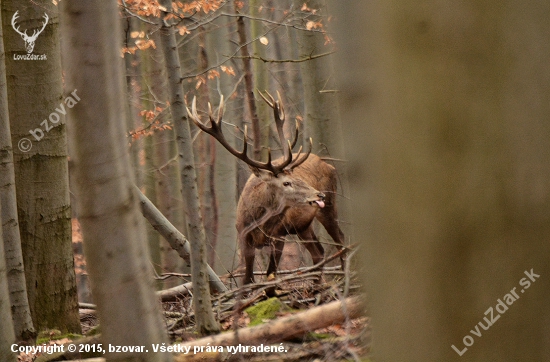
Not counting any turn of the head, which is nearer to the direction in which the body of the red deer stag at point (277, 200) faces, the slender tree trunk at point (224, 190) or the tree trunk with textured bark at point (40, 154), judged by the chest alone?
the tree trunk with textured bark

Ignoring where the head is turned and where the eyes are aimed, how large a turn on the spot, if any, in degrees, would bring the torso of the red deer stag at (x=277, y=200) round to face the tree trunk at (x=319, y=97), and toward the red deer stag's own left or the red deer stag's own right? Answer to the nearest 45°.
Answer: approximately 180°

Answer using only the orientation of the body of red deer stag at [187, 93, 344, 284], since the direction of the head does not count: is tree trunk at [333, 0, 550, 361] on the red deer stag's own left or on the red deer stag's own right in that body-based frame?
on the red deer stag's own left

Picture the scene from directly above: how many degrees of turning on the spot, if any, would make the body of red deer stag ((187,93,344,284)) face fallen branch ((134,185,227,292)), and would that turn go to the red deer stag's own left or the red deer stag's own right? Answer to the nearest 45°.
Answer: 0° — it already faces it

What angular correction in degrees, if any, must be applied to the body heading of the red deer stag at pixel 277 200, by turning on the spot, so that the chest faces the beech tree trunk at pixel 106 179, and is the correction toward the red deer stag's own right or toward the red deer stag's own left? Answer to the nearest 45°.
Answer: approximately 45° to the red deer stag's own left

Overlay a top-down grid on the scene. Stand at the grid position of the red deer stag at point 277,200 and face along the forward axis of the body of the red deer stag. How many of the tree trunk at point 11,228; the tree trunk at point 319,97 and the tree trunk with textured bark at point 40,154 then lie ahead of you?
2

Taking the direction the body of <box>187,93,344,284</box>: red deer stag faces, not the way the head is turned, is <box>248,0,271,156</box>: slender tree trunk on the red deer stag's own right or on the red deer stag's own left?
on the red deer stag's own right

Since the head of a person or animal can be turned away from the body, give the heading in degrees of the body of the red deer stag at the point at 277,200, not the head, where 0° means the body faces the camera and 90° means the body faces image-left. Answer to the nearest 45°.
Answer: approximately 45°

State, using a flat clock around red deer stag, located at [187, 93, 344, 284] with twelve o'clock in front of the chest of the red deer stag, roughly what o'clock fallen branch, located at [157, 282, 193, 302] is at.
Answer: The fallen branch is roughly at 1 o'clock from the red deer stag.

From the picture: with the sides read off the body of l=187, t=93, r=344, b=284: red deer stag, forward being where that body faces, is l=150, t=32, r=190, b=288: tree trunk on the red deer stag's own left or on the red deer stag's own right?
on the red deer stag's own right

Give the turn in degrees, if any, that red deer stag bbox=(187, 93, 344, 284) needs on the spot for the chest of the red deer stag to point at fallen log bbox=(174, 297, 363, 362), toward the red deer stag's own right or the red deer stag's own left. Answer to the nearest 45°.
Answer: approximately 45° to the red deer stag's own left
